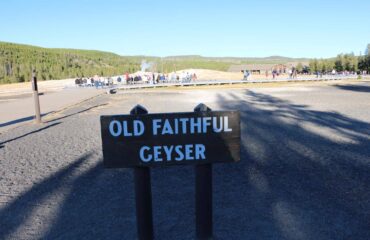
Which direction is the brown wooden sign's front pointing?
toward the camera
